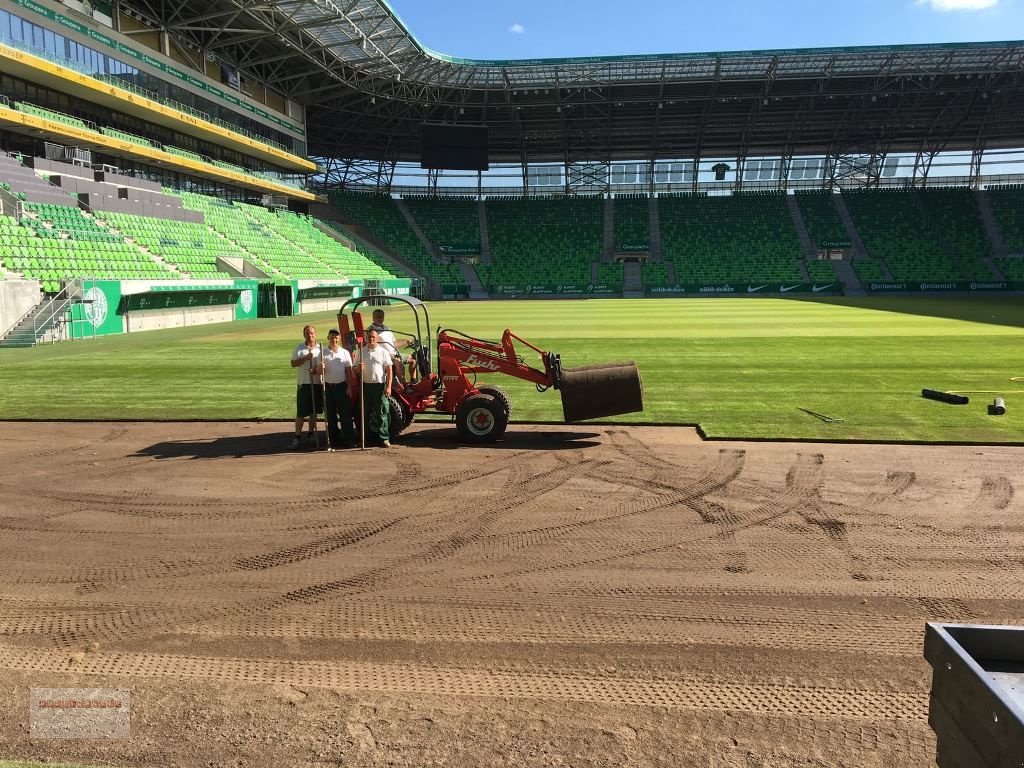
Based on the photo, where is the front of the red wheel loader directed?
to the viewer's right

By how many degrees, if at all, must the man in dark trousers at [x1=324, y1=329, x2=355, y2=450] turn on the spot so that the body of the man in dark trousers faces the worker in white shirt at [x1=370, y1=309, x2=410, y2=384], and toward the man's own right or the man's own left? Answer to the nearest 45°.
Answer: approximately 135° to the man's own left

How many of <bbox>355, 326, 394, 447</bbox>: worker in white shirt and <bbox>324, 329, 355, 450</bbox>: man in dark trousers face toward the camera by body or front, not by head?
2

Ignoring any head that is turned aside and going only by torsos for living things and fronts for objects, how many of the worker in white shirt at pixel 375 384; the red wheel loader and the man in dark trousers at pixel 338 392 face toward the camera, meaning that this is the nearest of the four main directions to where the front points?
2

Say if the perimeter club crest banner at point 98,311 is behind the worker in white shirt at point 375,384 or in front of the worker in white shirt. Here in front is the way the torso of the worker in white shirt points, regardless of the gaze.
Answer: behind

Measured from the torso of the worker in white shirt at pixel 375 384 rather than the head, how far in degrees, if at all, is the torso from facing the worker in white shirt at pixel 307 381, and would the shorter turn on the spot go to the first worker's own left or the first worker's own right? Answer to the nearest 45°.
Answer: approximately 135° to the first worker's own right

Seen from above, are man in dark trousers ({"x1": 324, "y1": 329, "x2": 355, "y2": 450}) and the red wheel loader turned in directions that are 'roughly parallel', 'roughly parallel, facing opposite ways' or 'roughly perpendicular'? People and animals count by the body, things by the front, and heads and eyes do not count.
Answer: roughly perpendicular

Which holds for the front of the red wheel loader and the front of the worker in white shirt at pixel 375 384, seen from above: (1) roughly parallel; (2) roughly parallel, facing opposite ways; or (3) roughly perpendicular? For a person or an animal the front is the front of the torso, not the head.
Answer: roughly perpendicular

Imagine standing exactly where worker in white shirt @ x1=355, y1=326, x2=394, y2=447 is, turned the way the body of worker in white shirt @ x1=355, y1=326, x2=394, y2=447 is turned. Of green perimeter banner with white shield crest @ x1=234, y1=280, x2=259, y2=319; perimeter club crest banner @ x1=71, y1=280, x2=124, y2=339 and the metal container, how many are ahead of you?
1

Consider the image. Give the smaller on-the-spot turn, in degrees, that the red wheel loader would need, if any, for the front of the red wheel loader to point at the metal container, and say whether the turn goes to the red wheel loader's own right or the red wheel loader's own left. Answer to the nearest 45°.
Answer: approximately 90° to the red wheel loader's own right

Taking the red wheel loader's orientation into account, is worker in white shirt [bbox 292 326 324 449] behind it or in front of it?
behind

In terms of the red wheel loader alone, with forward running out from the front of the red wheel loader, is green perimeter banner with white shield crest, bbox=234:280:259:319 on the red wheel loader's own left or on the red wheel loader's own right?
on the red wheel loader's own left

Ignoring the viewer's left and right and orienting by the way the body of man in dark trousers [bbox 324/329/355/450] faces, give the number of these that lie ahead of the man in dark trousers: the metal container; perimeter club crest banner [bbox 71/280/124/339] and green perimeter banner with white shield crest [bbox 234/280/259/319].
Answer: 1
